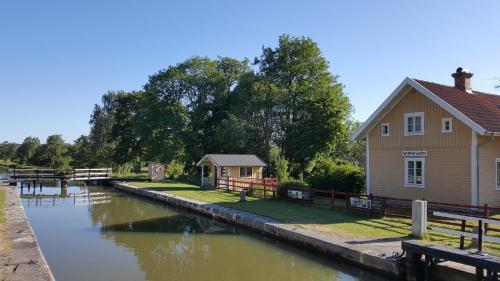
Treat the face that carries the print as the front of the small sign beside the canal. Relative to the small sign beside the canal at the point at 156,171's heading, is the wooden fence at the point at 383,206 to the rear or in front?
in front

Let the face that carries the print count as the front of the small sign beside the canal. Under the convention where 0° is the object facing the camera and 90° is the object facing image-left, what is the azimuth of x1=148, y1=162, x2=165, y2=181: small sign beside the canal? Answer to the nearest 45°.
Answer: approximately 0°

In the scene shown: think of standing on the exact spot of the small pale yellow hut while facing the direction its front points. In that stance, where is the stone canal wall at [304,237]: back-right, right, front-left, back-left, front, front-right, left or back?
front-left

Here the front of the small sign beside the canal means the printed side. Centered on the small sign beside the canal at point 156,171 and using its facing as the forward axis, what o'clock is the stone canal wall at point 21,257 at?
The stone canal wall is roughly at 12 o'clock from the small sign beside the canal.

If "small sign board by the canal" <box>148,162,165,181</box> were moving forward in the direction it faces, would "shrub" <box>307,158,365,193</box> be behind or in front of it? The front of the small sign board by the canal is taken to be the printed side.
in front

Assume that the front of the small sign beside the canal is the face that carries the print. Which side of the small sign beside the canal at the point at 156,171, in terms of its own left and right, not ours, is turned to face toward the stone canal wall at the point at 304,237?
front

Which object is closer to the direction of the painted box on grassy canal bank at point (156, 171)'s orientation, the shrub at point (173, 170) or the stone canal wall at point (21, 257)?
the stone canal wall

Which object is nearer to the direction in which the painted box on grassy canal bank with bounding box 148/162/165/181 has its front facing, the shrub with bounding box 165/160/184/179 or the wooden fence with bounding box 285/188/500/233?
the wooden fence

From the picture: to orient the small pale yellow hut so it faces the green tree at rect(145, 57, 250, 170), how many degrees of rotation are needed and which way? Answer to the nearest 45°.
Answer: approximately 135° to its right

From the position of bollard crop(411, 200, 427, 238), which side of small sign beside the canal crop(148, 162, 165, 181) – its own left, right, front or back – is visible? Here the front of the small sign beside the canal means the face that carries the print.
front

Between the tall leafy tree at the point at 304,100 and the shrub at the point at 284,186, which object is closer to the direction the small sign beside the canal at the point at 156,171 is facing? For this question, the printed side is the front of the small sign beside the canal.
the shrub

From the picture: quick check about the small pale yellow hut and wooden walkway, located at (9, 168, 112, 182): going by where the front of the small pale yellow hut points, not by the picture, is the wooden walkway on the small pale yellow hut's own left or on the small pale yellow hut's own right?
on the small pale yellow hut's own right
